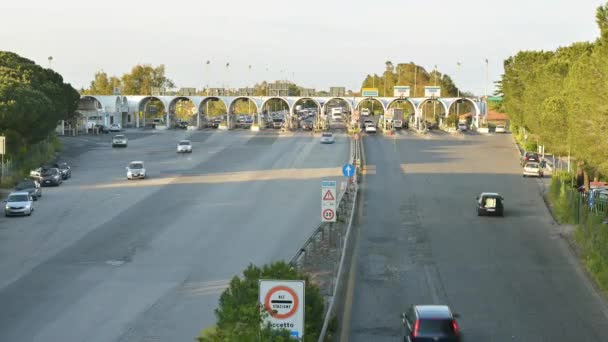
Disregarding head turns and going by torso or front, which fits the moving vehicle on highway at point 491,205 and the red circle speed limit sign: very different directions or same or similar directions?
very different directions

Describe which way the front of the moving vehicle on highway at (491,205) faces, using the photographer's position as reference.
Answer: facing away from the viewer

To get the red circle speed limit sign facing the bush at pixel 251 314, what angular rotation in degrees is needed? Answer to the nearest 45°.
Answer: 0° — it already faces it

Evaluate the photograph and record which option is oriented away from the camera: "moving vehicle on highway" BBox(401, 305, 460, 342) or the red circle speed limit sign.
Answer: the moving vehicle on highway

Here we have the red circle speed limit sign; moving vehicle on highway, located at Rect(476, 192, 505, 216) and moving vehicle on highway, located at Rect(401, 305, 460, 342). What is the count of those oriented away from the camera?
2

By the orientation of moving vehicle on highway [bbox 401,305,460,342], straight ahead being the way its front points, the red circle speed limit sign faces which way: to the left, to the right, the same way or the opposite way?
the opposite way

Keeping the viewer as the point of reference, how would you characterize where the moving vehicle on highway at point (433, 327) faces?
facing away from the viewer

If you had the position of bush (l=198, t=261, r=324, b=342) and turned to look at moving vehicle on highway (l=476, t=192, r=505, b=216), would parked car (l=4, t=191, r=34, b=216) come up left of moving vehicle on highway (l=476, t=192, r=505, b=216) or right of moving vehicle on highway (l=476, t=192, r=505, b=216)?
left

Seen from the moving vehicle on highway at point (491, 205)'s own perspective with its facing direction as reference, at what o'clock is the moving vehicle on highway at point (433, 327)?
the moving vehicle on highway at point (433, 327) is roughly at 6 o'clock from the moving vehicle on highway at point (491, 205).
